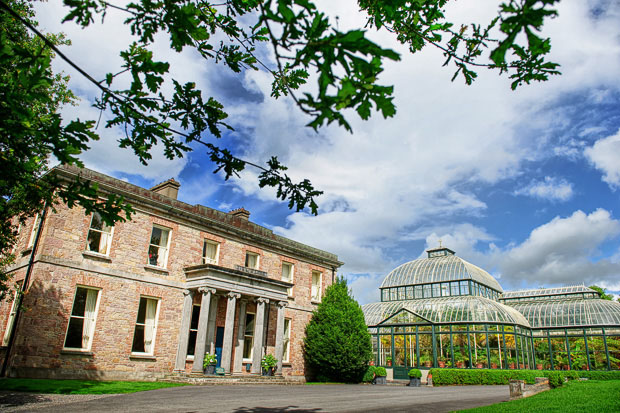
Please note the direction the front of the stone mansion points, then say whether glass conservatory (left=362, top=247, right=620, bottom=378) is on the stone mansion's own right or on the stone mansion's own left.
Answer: on the stone mansion's own left

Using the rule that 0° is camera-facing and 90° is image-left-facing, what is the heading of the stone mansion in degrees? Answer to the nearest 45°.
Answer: approximately 315°

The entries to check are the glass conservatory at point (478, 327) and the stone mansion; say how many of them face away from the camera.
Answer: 0

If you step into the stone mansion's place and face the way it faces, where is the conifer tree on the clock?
The conifer tree is roughly at 10 o'clock from the stone mansion.
